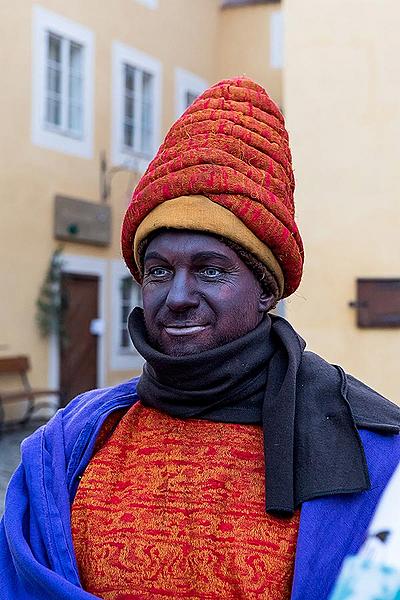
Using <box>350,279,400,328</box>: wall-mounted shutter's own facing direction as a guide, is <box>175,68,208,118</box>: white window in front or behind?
behind

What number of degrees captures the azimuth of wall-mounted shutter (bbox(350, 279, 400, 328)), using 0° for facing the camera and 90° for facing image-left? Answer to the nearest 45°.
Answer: approximately 0°

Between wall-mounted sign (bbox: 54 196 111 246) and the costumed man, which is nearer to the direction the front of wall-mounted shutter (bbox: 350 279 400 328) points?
the costumed man

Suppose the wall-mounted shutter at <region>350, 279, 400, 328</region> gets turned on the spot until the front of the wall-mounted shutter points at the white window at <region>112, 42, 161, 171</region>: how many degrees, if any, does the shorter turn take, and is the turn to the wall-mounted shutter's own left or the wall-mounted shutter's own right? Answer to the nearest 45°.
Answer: approximately 135° to the wall-mounted shutter's own right

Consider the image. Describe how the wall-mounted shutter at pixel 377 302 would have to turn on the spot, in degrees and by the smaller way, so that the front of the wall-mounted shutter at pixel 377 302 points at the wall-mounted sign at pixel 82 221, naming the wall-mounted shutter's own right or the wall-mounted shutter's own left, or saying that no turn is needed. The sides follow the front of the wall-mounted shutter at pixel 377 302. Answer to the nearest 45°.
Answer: approximately 135° to the wall-mounted shutter's own right

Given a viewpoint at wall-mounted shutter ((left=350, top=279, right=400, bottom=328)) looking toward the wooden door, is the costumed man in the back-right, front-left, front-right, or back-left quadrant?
back-left

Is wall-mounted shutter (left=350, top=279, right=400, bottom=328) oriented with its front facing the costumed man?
yes
